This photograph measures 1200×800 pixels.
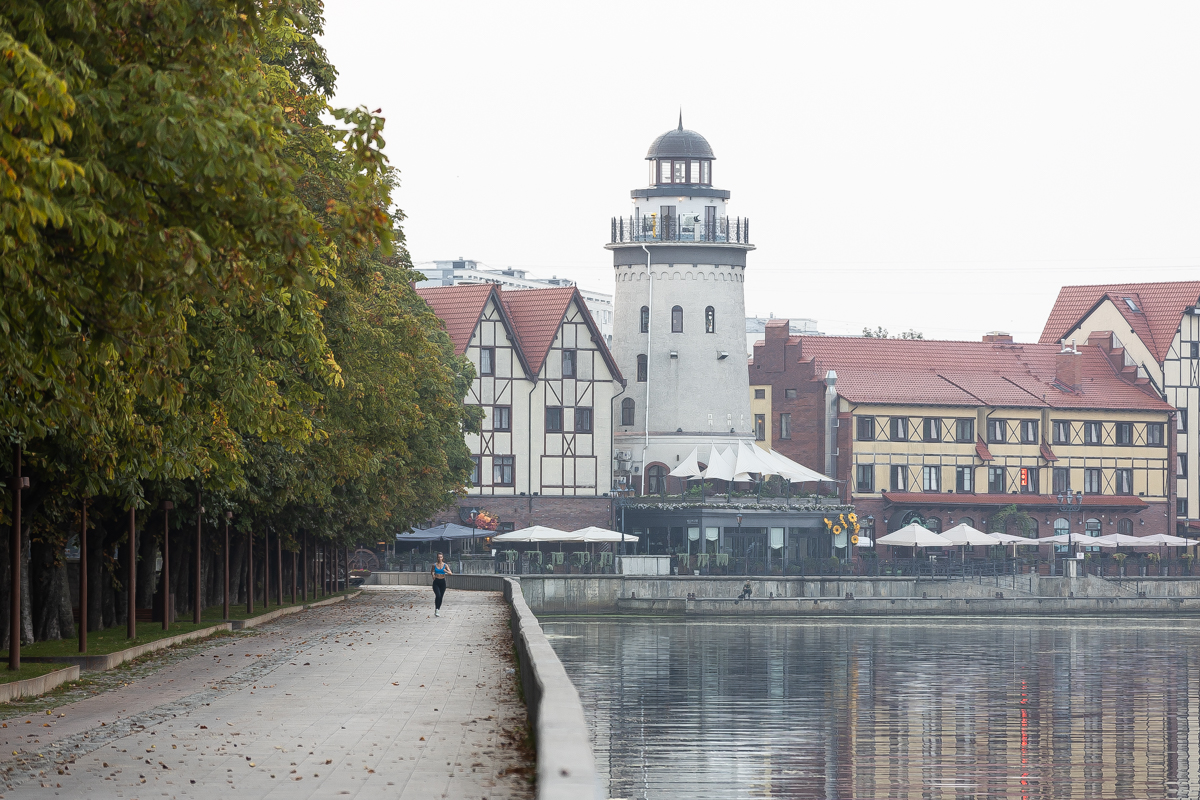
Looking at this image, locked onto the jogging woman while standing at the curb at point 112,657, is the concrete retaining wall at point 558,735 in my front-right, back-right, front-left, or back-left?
back-right

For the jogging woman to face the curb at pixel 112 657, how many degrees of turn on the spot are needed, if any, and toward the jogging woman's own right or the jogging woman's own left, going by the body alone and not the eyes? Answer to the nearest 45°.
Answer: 0° — they already face it

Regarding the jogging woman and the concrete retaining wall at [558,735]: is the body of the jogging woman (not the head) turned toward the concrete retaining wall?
yes

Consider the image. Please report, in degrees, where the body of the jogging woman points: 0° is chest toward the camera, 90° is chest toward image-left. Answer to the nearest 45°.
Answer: approximately 0°
